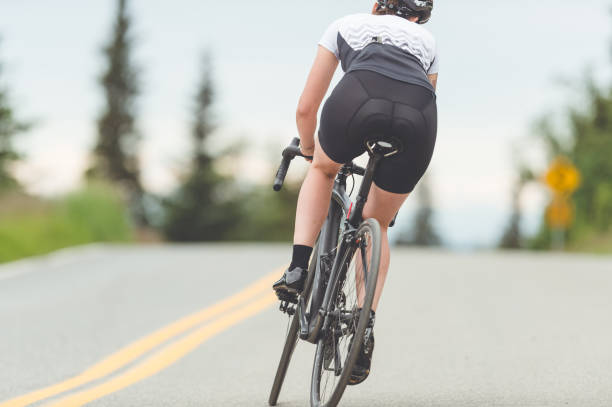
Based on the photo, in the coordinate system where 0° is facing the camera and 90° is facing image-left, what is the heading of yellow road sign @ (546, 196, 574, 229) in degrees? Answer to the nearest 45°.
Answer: approximately 0°

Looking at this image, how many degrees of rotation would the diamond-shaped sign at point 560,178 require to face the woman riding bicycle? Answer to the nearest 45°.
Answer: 0° — it already faces them

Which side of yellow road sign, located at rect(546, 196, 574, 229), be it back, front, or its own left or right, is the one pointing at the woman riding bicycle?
front

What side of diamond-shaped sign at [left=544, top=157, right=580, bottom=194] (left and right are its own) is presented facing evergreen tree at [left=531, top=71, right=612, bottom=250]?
back

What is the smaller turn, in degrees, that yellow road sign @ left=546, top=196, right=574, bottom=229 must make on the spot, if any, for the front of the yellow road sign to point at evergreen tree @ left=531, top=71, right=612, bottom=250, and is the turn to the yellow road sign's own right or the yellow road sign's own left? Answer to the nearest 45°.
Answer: approximately 180°

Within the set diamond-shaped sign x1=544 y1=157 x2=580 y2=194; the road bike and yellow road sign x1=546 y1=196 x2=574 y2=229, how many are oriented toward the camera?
2

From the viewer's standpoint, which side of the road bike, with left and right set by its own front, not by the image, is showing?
back

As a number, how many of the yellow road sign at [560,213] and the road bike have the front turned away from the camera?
1

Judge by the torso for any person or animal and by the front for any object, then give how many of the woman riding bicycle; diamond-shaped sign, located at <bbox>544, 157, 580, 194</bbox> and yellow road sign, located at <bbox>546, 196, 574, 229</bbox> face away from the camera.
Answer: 1

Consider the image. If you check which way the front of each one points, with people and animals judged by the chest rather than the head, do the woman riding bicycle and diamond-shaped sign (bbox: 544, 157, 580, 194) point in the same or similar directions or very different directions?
very different directions

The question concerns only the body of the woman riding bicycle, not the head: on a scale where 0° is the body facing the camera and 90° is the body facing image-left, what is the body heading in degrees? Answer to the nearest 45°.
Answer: approximately 180°

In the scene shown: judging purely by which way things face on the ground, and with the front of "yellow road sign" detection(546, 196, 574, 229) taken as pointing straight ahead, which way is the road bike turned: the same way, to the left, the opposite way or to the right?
the opposite way

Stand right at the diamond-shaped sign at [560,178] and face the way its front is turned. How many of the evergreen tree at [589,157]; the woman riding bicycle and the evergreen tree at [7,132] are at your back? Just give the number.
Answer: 1
